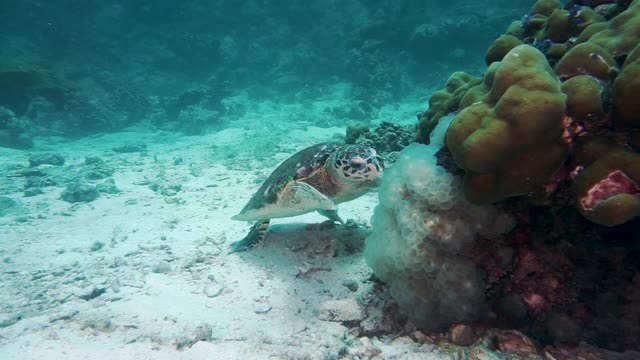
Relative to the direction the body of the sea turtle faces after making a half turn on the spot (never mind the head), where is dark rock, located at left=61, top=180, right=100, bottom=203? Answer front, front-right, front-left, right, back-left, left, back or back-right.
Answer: front

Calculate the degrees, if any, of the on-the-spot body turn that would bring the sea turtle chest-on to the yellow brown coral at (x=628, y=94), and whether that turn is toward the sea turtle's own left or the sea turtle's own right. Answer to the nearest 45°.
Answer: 0° — it already faces it

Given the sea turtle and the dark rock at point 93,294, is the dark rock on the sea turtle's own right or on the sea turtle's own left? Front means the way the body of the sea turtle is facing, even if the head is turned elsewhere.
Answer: on the sea turtle's own right

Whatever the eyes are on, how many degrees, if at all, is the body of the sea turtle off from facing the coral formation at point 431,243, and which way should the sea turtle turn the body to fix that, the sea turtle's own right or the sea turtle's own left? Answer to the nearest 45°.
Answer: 0° — it already faces it

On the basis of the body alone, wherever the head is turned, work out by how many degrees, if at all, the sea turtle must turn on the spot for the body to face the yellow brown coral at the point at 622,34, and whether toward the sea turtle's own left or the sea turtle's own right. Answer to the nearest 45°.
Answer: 0° — it already faces it

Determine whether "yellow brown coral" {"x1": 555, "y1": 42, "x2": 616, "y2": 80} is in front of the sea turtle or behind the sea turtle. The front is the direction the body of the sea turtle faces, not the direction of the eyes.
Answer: in front

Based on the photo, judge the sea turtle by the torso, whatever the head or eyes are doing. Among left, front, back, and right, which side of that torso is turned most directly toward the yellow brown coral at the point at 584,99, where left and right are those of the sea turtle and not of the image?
front

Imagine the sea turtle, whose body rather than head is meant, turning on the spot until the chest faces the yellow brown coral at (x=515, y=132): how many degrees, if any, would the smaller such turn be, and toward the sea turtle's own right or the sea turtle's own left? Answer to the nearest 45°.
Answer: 0° — it already faces it

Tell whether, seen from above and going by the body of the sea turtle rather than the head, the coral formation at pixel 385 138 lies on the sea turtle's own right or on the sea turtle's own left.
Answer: on the sea turtle's own left

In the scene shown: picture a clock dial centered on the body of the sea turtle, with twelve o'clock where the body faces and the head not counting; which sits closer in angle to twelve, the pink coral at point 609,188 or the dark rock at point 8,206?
the pink coral

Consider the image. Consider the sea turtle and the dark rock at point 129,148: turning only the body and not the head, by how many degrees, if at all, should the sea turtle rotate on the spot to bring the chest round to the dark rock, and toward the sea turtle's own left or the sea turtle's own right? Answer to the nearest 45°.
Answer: approximately 180°

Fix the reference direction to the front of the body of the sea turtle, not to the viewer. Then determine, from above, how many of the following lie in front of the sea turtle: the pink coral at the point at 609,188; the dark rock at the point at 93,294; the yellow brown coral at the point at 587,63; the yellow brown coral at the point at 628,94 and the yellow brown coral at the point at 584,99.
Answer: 4

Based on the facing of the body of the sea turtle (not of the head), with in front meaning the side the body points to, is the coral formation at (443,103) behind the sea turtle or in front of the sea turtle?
in front

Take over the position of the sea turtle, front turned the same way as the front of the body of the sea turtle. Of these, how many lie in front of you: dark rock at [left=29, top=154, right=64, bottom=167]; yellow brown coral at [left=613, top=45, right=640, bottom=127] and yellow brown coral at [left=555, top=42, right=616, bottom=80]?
2

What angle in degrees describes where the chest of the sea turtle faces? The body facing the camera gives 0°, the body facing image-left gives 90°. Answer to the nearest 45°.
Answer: approximately 315°
